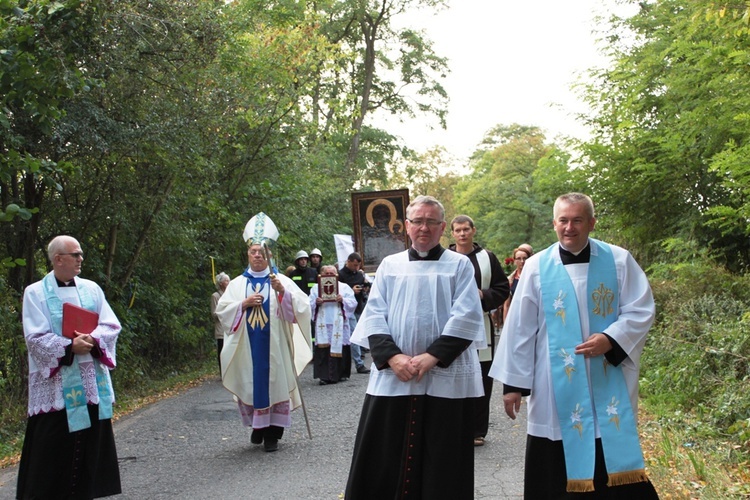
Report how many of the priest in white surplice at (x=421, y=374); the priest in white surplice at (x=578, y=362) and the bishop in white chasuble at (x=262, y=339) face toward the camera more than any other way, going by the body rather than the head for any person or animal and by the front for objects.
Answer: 3

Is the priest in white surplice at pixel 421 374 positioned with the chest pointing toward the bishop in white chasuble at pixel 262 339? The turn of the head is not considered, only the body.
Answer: no

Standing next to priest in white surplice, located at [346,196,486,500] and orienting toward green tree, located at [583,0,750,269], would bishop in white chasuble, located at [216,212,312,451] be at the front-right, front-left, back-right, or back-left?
front-left

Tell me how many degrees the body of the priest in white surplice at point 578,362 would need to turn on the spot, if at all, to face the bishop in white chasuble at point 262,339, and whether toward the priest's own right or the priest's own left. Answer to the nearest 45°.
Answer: approximately 135° to the priest's own right

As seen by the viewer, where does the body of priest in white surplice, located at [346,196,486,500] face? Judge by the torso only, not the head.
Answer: toward the camera

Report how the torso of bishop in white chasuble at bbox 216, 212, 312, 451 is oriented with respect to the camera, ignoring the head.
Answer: toward the camera

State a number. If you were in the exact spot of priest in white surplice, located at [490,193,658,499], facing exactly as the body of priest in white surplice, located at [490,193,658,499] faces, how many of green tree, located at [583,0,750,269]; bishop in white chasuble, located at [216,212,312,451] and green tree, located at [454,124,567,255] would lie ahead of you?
0

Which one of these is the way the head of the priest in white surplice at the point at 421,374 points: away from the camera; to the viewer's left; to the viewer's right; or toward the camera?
toward the camera

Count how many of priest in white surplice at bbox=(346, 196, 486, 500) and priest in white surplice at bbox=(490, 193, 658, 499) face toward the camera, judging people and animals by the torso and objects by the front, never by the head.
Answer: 2

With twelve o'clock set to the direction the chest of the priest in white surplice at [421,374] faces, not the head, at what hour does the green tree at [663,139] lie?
The green tree is roughly at 7 o'clock from the priest in white surplice.

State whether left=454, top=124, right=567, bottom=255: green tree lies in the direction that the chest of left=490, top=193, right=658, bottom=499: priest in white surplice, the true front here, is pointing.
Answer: no

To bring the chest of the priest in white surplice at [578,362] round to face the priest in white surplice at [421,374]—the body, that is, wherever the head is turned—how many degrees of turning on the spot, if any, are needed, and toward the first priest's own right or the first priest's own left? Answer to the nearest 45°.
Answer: approximately 90° to the first priest's own right

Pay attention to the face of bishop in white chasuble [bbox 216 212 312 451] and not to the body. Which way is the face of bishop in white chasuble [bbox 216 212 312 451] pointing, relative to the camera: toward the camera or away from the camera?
toward the camera

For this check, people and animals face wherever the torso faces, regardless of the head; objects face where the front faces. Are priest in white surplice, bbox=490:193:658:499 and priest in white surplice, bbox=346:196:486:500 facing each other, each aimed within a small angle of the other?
no

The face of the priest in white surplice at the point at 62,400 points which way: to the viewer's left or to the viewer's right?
to the viewer's right

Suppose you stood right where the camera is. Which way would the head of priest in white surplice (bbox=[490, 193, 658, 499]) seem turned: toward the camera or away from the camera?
toward the camera

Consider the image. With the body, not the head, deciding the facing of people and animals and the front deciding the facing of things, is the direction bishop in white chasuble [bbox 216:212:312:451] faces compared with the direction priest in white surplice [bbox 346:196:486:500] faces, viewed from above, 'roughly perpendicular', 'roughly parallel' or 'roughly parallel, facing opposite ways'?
roughly parallel

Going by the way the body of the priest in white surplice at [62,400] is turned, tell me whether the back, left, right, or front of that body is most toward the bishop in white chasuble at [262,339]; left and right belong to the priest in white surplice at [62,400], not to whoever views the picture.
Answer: left

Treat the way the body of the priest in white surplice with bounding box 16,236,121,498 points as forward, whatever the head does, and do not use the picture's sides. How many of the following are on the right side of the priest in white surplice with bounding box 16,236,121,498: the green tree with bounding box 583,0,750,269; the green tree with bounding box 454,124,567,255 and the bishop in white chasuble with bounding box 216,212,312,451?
0
